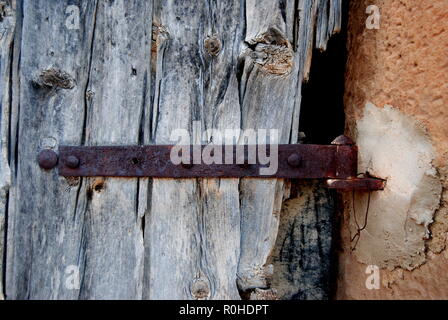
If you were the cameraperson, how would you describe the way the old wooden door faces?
facing the viewer
